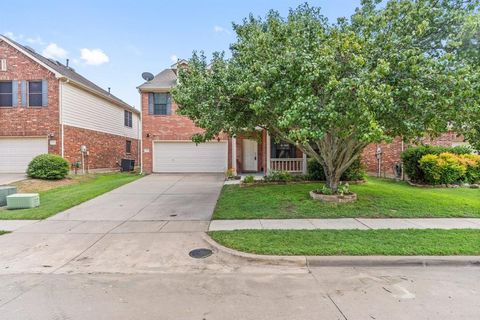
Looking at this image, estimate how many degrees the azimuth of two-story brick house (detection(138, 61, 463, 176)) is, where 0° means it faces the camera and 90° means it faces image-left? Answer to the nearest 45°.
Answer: approximately 0°

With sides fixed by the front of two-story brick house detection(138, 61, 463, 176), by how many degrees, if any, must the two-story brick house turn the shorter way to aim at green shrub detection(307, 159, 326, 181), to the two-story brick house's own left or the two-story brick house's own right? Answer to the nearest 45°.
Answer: approximately 45° to the two-story brick house's own left

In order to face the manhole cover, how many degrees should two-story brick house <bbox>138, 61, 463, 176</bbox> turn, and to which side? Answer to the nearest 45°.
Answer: approximately 45° to its left

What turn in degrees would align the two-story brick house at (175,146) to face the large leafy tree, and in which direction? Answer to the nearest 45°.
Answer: approximately 45° to its left

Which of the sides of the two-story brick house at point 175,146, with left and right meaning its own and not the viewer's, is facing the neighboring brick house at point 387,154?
left

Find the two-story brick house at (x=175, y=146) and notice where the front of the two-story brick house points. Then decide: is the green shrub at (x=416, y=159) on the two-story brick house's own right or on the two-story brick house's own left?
on the two-story brick house's own left

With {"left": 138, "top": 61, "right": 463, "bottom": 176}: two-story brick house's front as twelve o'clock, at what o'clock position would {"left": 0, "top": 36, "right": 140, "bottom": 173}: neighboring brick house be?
The neighboring brick house is roughly at 2 o'clock from the two-story brick house.

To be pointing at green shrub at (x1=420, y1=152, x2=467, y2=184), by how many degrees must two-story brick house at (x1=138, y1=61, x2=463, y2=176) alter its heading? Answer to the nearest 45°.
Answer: approximately 90° to its left
